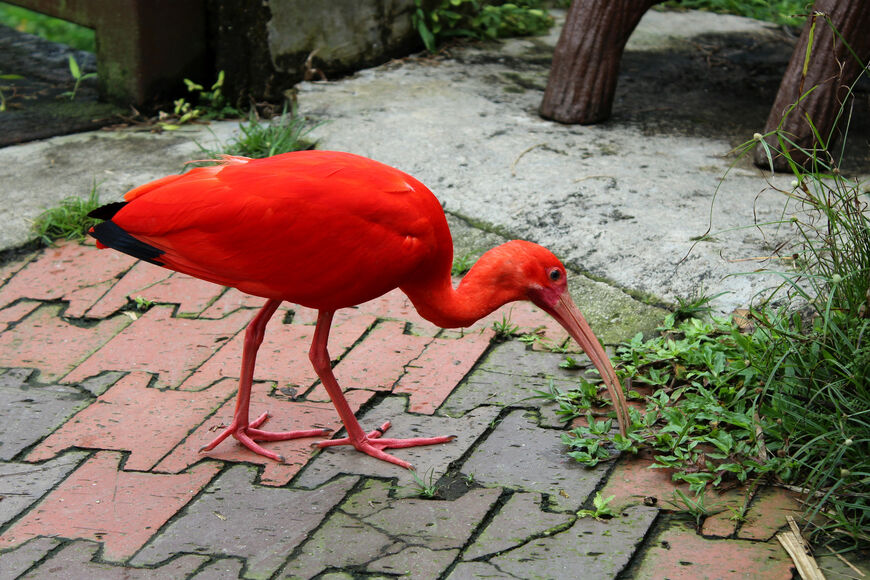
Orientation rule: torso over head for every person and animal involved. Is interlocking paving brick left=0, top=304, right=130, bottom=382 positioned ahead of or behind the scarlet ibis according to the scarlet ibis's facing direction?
behind

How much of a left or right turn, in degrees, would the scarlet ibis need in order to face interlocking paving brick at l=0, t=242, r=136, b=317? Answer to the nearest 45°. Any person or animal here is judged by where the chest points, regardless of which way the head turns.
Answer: approximately 135° to its left

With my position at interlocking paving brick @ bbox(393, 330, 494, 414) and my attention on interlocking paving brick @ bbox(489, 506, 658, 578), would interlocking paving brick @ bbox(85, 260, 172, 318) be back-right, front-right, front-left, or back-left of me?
back-right

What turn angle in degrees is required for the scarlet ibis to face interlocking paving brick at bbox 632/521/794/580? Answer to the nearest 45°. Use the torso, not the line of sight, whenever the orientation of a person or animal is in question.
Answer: approximately 45° to its right

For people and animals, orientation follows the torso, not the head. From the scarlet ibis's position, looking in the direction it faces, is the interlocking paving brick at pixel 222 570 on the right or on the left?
on its right

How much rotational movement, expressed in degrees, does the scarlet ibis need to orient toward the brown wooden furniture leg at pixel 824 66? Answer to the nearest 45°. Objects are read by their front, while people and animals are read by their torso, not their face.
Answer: approximately 45° to its left

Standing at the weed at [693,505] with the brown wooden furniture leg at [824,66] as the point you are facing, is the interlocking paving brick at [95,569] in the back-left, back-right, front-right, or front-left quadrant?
back-left

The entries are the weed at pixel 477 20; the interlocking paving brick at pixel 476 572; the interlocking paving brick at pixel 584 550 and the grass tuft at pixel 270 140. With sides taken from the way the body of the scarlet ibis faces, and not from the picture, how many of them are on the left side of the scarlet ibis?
2

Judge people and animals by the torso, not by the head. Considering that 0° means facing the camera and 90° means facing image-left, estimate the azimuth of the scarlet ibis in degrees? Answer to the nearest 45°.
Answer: approximately 270°

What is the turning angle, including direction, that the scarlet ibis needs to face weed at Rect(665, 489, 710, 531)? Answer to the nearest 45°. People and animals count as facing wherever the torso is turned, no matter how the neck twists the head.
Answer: approximately 45° to its right

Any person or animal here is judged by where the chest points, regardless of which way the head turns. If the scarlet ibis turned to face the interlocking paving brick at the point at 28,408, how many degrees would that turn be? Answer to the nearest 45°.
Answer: approximately 180°

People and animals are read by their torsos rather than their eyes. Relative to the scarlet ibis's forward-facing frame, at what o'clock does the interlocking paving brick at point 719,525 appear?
The interlocking paving brick is roughly at 1 o'clock from the scarlet ibis.
